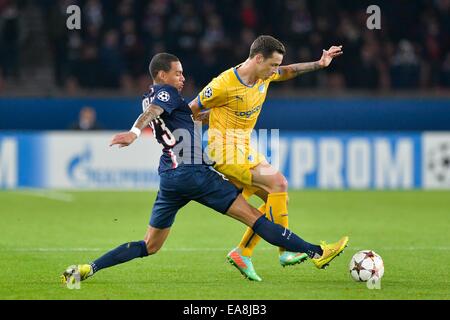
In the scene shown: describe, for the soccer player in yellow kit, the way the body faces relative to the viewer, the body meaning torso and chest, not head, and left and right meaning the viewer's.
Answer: facing the viewer and to the right of the viewer

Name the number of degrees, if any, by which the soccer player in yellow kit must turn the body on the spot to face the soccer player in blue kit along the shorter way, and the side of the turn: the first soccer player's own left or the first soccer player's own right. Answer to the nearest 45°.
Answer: approximately 90° to the first soccer player's own right
